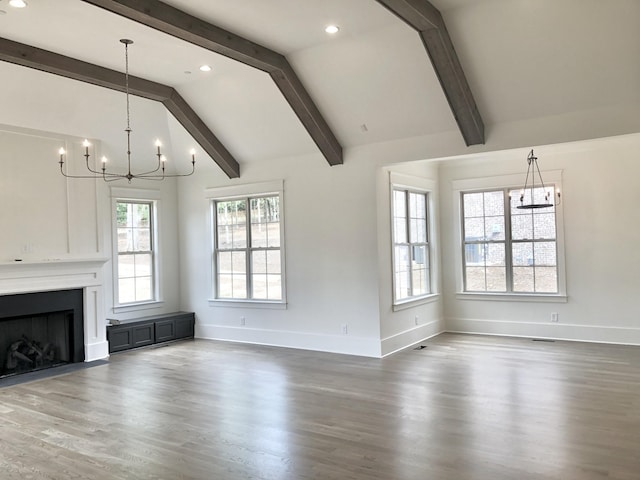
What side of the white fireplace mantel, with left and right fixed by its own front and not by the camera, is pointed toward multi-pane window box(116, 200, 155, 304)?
left

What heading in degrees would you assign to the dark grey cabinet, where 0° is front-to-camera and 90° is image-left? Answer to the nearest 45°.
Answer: approximately 315°

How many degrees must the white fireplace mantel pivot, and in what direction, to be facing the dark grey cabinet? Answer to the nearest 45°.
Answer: approximately 90° to its left

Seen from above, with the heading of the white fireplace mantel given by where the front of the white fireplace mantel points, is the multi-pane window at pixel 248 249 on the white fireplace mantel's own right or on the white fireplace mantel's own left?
on the white fireplace mantel's own left

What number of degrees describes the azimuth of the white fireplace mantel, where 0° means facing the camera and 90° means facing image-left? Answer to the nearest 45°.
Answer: approximately 315°

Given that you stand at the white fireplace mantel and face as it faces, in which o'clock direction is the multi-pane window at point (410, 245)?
The multi-pane window is roughly at 11 o'clock from the white fireplace mantel.

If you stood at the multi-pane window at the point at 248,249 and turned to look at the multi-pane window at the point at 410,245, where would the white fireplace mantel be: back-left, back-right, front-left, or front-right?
back-right

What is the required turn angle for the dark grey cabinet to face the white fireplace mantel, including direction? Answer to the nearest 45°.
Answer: approximately 90° to its right
